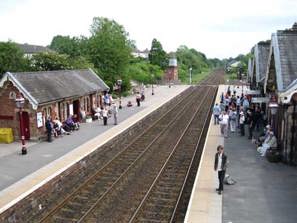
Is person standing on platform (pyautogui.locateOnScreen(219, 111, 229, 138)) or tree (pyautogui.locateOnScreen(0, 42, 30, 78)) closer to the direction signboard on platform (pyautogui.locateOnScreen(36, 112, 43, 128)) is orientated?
the person standing on platform

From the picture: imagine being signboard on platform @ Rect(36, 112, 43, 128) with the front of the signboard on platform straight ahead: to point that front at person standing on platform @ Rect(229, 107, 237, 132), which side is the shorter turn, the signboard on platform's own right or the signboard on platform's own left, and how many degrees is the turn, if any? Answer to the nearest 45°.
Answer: approximately 45° to the signboard on platform's own left

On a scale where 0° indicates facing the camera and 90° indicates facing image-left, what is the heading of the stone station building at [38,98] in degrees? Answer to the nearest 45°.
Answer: approximately 315°

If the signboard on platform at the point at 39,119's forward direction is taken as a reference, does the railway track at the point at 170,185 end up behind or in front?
in front

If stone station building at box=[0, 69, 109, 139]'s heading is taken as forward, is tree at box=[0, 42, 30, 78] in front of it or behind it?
behind

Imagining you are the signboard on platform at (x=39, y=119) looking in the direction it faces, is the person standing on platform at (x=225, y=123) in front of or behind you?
in front

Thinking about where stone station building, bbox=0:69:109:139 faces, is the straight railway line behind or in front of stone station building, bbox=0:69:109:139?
in front

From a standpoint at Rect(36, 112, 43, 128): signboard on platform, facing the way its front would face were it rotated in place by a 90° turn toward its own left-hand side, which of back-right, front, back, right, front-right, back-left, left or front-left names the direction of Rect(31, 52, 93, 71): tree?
front-left

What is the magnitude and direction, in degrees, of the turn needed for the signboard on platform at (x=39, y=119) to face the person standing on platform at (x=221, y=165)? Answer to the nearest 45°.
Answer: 0° — it already faces them

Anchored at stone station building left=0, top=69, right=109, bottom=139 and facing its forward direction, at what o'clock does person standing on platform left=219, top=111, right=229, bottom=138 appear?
The person standing on platform is roughly at 11 o'clock from the stone station building.

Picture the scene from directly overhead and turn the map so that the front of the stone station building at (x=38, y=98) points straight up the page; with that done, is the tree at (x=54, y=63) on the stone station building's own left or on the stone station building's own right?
on the stone station building's own left
